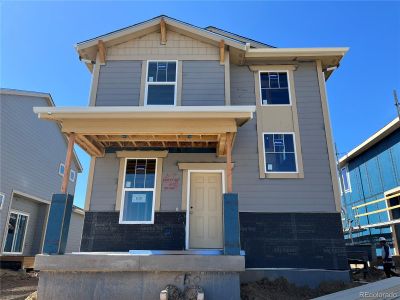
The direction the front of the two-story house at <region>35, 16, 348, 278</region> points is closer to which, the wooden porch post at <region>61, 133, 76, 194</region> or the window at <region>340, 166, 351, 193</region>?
the wooden porch post

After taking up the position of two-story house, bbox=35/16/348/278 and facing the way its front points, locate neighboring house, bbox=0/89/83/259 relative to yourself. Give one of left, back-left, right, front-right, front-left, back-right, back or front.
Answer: back-right

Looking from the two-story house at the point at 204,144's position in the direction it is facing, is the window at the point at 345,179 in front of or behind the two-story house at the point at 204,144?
behind

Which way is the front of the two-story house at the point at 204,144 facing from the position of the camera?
facing the viewer

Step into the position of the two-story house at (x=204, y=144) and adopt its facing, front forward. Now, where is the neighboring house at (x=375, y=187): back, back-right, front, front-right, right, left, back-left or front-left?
back-left
